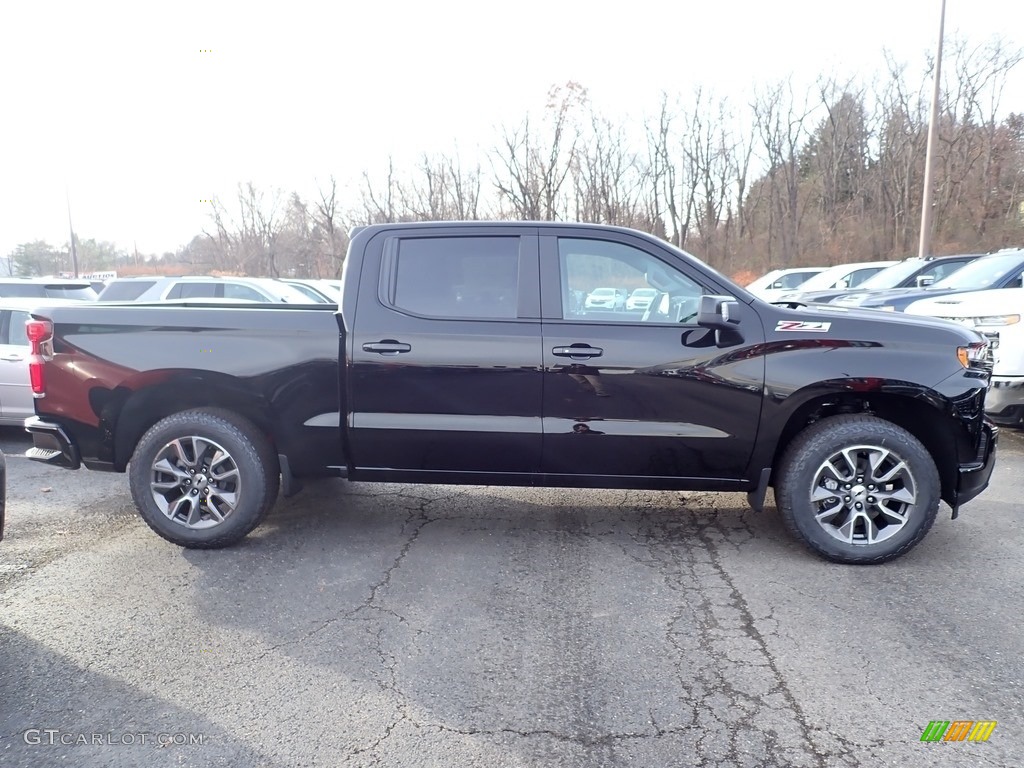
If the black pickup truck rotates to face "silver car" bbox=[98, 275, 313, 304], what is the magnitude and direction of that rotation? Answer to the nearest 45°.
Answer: approximately 135° to its left

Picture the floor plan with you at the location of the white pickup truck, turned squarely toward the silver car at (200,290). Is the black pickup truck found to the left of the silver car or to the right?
left

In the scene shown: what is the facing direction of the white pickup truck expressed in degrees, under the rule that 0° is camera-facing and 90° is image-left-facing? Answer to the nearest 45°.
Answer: approximately 45°

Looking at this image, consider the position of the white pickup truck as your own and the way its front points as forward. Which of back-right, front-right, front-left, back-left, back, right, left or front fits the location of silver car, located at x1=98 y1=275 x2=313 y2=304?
front-right

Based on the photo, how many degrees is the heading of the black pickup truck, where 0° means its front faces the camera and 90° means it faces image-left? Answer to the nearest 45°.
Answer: approximately 270°

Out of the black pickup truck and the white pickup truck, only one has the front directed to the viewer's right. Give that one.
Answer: the black pickup truck

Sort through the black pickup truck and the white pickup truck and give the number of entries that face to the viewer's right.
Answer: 1

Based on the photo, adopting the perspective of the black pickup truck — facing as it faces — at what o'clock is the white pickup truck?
The white pickup truck is roughly at 11 o'clock from the black pickup truck.

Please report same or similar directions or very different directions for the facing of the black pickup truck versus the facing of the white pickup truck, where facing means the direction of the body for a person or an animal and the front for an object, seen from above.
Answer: very different directions

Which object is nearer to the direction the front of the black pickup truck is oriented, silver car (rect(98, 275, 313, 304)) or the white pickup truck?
the white pickup truck
